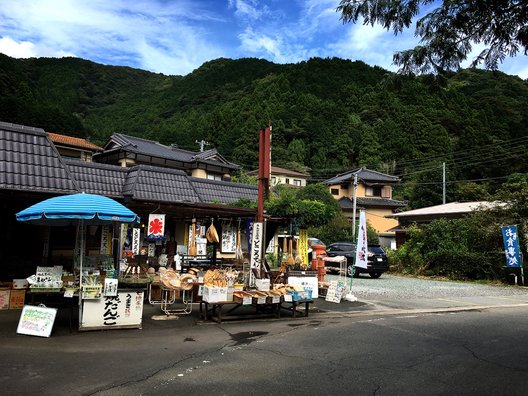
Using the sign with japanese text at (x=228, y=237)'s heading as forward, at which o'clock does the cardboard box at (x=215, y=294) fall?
The cardboard box is roughly at 12 o'clock from the sign with japanese text.

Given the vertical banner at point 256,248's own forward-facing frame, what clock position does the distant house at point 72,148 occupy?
The distant house is roughly at 5 o'clock from the vertical banner.

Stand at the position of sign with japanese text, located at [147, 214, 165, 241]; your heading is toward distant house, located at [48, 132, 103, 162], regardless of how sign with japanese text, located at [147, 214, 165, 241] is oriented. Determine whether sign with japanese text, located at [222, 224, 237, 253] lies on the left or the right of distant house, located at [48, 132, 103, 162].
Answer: right

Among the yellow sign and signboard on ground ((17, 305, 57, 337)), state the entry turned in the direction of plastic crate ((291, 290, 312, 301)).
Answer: the yellow sign

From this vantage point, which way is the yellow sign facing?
toward the camera

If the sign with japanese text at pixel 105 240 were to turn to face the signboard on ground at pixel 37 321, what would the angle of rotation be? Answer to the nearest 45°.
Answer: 0° — it already faces it

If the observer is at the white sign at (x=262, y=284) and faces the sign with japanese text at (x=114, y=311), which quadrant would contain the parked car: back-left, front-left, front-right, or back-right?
back-right

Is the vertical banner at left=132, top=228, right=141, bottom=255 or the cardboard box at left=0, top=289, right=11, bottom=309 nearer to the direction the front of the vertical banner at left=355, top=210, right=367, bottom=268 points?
the cardboard box

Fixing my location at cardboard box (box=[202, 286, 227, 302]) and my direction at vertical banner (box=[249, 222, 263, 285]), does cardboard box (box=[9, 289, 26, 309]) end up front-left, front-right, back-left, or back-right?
back-left

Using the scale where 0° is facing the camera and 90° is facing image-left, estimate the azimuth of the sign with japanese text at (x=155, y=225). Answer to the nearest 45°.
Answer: approximately 0°

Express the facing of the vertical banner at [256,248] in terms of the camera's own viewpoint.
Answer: facing the viewer

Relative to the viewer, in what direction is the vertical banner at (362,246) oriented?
toward the camera

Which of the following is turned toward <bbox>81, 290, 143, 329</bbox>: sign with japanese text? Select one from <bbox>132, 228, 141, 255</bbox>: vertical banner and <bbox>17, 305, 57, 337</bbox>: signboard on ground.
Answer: the vertical banner

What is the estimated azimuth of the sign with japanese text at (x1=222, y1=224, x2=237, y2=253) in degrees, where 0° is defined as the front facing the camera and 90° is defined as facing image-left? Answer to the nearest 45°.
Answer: approximately 0°
